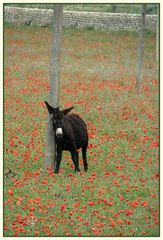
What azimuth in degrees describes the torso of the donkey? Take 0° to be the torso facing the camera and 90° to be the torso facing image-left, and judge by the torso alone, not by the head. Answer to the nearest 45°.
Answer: approximately 45°

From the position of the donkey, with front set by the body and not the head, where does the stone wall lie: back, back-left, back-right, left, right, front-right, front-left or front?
back-right
